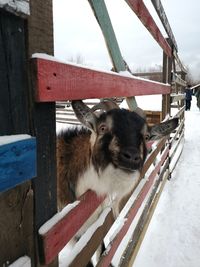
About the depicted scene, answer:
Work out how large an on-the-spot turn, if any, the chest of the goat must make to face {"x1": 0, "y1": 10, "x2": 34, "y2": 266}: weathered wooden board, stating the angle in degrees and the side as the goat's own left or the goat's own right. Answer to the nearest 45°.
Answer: approximately 45° to the goat's own right

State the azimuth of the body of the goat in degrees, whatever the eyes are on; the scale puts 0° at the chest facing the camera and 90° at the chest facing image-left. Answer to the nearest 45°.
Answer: approximately 315°
